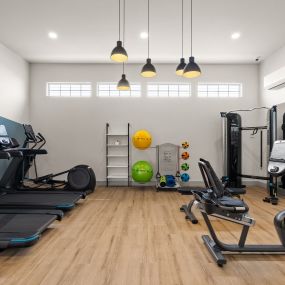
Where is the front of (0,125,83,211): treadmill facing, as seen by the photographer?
facing to the left of the viewer

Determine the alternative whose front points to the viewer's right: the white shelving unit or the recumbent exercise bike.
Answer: the recumbent exercise bike

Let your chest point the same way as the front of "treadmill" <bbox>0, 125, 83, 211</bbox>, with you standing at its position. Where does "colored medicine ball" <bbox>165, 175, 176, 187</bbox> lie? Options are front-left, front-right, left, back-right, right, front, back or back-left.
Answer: back

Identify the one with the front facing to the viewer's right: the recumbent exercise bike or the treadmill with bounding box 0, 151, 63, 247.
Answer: the recumbent exercise bike

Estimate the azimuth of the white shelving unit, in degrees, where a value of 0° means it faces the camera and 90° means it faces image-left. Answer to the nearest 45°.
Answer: approximately 0°

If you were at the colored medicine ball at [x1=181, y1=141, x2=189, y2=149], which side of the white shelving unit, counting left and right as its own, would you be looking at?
left

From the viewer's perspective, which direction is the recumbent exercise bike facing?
to the viewer's right

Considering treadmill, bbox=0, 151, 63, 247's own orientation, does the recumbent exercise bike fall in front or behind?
behind
